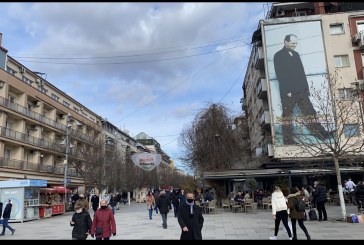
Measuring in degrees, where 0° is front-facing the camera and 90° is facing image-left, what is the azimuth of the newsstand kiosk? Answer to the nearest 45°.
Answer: approximately 315°

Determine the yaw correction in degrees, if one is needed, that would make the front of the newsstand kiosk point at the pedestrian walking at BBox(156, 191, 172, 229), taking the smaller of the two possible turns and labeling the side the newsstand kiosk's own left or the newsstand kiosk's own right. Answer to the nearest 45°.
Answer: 0° — it already faces them

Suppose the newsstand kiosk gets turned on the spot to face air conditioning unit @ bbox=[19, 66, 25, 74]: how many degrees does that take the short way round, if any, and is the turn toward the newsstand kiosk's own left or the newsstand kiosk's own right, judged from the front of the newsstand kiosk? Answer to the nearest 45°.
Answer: approximately 135° to the newsstand kiosk's own left

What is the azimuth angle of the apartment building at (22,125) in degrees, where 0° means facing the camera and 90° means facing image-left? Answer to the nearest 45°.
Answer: approximately 315°
